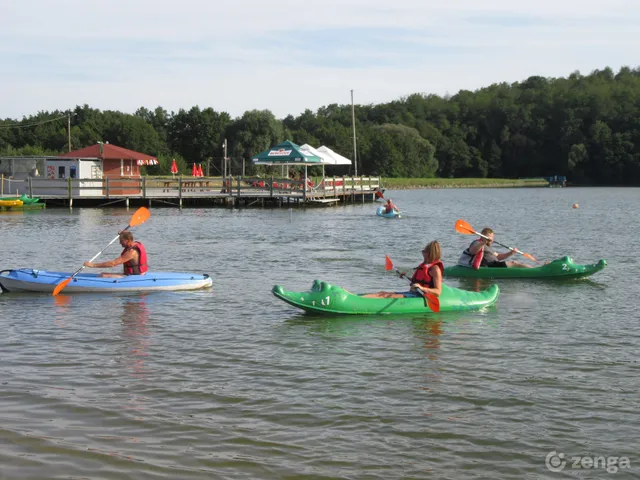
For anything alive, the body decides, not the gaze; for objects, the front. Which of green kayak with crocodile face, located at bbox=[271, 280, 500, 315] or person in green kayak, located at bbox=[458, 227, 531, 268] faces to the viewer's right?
the person in green kayak

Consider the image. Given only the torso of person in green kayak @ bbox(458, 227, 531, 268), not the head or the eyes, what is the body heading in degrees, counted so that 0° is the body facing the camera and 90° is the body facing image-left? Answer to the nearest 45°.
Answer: approximately 270°

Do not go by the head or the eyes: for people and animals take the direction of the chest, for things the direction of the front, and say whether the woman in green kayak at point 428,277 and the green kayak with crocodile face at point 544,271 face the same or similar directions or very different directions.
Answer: very different directions

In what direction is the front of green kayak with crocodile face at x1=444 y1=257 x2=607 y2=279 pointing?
to the viewer's right

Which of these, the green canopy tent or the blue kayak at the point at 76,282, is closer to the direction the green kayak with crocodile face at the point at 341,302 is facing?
the blue kayak

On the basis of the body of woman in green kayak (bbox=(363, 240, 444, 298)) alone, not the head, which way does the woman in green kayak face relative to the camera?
to the viewer's left

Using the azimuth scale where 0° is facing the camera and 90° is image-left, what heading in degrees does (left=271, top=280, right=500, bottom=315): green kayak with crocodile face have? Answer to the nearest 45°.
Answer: approximately 90°
